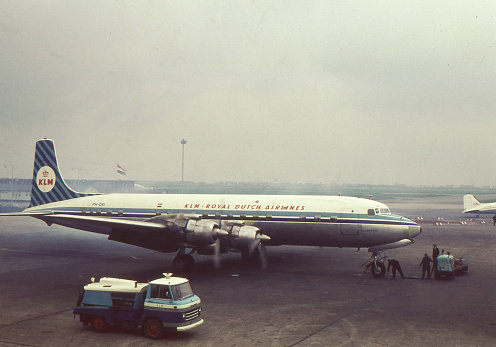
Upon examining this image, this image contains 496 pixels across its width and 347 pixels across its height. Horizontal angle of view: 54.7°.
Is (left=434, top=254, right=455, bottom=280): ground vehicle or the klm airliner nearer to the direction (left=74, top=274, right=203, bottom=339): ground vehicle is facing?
the ground vehicle

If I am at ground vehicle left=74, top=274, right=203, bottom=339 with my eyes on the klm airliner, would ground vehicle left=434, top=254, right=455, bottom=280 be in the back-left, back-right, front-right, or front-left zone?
front-right

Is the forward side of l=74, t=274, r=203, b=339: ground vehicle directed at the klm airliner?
no

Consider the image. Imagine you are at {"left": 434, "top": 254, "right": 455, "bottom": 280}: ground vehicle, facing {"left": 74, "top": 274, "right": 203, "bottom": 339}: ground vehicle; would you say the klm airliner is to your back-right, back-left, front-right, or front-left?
front-right

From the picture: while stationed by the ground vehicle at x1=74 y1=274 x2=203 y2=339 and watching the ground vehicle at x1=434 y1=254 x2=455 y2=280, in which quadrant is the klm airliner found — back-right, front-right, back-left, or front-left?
front-left

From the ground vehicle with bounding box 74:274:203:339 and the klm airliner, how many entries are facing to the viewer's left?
0

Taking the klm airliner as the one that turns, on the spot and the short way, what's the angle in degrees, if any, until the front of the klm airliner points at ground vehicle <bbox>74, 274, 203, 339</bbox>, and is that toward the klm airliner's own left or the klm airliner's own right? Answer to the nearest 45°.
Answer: approximately 45° to the klm airliner's own right

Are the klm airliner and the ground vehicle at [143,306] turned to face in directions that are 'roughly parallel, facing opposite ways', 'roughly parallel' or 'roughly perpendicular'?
roughly parallel

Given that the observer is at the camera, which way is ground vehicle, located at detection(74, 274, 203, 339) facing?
facing the viewer and to the right of the viewer
